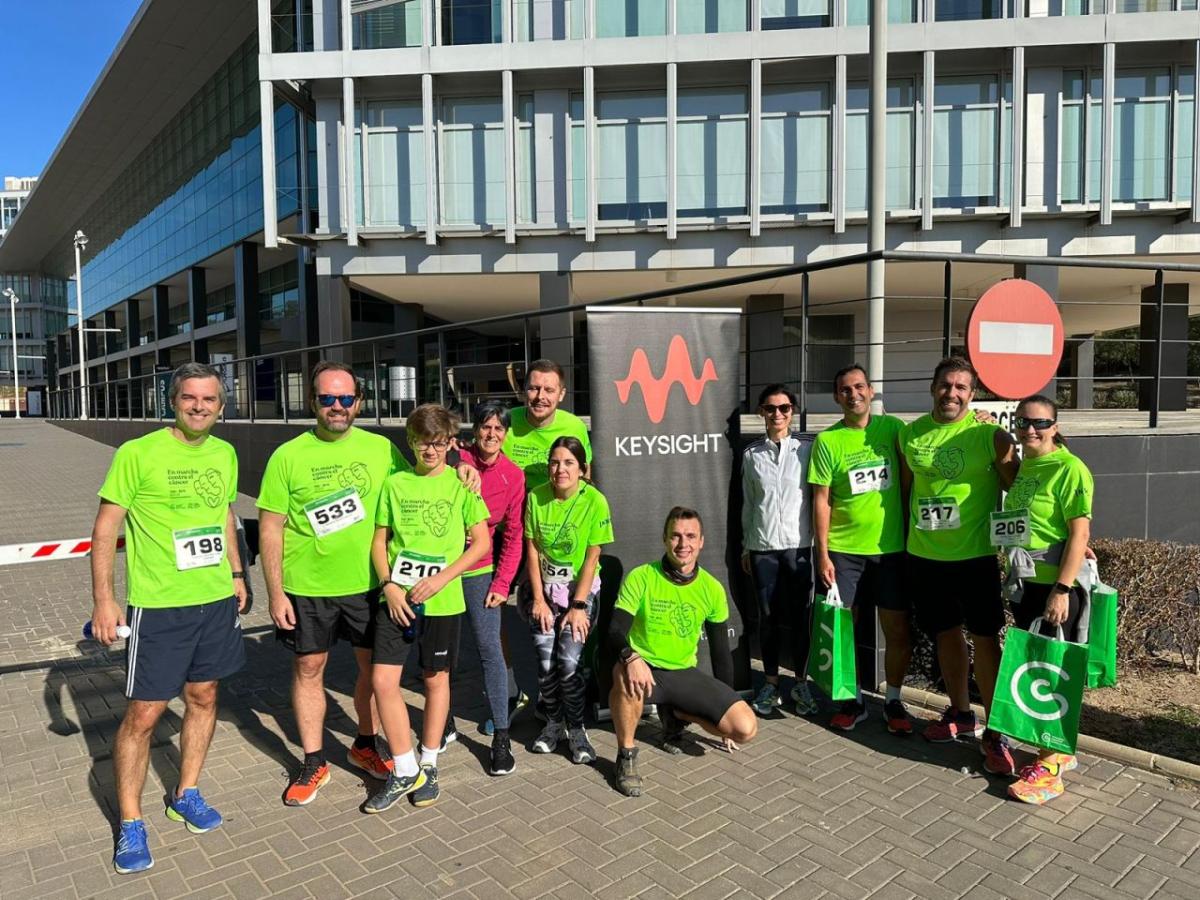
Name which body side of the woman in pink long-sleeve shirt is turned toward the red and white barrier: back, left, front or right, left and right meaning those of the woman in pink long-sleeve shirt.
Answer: right

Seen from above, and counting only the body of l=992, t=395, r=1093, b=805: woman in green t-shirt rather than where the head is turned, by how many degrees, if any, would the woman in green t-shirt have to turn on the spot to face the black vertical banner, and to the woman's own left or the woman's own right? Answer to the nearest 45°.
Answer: approximately 45° to the woman's own right

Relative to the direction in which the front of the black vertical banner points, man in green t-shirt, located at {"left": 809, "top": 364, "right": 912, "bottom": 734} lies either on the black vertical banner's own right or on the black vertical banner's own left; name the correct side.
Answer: on the black vertical banner's own left

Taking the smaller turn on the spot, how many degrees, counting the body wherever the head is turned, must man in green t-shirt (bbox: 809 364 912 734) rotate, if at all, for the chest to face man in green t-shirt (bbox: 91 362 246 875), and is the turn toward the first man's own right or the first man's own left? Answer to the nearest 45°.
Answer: approximately 45° to the first man's own right

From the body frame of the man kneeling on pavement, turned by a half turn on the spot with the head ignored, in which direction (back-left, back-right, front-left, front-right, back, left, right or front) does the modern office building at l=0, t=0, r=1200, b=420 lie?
front

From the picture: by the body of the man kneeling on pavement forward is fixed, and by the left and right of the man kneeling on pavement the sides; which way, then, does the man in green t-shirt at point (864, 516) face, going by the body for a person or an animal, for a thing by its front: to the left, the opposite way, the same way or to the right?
the same way

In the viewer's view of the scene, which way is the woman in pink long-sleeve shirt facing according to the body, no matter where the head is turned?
toward the camera

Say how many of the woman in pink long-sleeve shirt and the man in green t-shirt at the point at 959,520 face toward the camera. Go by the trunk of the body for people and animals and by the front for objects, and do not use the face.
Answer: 2

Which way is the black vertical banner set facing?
toward the camera

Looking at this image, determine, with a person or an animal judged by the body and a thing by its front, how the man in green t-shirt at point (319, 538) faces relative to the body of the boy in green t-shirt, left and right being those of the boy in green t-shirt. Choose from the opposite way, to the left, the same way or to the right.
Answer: the same way

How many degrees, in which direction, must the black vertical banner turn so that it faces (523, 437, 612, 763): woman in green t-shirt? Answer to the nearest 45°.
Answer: approximately 45° to its right

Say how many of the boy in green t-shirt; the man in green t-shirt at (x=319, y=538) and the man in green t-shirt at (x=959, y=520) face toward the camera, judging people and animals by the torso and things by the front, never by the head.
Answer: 3

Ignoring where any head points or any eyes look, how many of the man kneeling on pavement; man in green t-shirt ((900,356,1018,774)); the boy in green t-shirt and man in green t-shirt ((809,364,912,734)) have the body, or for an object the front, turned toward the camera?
4

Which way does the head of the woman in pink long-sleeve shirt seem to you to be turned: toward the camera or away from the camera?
toward the camera

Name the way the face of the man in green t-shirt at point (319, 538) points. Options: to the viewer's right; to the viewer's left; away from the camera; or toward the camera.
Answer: toward the camera

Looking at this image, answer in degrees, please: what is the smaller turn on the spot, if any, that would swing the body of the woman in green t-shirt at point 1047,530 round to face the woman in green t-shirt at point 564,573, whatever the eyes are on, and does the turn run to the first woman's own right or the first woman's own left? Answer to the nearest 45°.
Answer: approximately 45° to the first woman's own right

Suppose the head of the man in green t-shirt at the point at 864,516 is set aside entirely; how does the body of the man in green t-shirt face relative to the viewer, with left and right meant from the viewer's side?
facing the viewer
